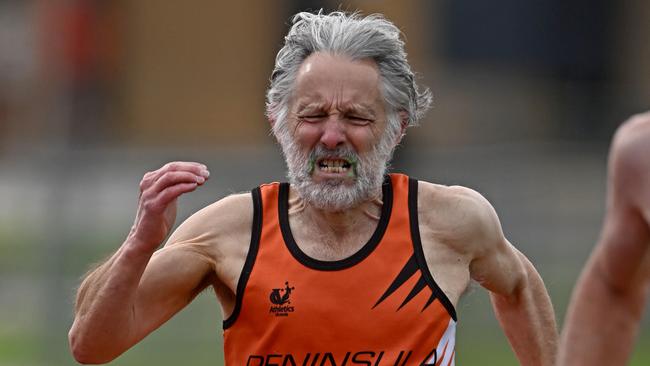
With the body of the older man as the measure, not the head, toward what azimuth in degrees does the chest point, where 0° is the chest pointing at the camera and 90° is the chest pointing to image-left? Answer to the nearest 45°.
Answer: approximately 0°
